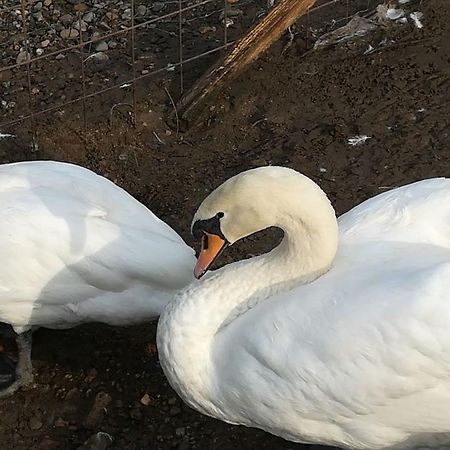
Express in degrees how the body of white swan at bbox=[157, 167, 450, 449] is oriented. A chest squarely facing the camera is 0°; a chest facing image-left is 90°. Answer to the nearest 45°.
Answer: approximately 90°

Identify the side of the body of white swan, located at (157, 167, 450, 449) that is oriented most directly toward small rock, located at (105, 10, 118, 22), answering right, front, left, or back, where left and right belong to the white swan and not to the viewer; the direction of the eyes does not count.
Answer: right

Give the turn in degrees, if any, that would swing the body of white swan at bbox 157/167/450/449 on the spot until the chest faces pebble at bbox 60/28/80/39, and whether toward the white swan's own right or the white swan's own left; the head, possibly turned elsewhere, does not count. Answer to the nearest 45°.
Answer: approximately 90° to the white swan's own right
